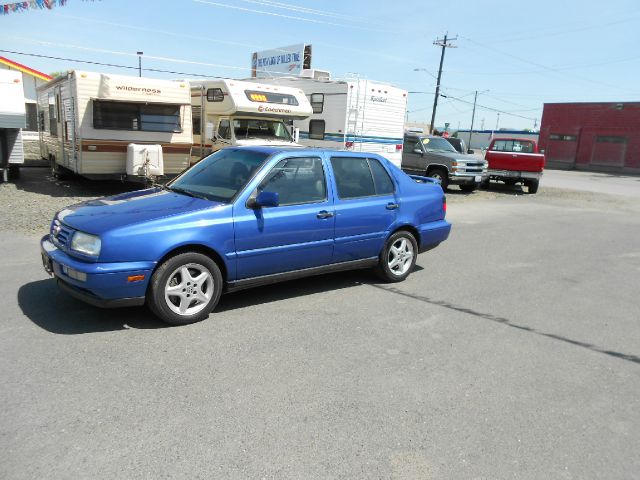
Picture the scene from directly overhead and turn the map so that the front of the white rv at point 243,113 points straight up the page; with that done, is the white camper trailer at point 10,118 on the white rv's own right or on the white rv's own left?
on the white rv's own right

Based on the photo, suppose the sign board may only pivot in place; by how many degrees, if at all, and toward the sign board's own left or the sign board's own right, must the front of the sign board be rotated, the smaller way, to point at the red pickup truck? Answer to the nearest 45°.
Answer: approximately 90° to the sign board's own left

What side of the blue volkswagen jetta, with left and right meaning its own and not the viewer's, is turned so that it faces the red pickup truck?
back

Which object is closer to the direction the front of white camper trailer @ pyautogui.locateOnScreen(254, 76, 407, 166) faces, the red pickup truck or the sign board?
the sign board

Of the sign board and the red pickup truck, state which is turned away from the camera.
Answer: the red pickup truck

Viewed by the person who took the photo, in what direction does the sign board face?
facing the viewer and to the left of the viewer

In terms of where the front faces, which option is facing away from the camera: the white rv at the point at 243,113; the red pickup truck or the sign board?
the red pickup truck

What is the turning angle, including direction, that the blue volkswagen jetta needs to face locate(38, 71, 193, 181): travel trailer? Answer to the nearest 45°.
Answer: approximately 135° to its right

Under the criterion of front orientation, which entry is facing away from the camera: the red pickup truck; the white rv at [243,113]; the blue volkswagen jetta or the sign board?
the red pickup truck

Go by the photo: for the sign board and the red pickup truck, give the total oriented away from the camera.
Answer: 1

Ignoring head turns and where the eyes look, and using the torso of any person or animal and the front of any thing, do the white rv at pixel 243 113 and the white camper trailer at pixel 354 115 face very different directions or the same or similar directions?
very different directions

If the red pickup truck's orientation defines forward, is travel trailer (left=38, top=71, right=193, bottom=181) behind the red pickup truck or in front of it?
behind

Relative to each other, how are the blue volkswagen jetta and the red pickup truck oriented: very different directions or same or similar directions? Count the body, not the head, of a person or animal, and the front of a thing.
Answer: very different directions

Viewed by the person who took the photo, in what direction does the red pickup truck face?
facing away from the viewer

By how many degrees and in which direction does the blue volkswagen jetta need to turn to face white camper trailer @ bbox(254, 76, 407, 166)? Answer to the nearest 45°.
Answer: approximately 135° to its right
